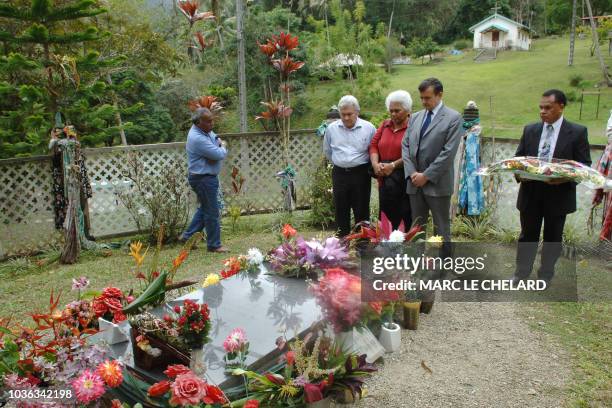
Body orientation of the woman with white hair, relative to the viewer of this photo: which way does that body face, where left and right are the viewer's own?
facing the viewer and to the left of the viewer

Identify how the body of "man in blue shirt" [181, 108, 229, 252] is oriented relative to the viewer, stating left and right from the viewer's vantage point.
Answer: facing to the right of the viewer

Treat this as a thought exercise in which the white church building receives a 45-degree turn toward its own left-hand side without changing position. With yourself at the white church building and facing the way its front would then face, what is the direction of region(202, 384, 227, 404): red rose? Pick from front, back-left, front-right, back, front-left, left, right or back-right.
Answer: front-right

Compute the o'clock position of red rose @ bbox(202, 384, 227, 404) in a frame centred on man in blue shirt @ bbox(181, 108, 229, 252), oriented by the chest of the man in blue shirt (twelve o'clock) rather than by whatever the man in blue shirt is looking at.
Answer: The red rose is roughly at 3 o'clock from the man in blue shirt.

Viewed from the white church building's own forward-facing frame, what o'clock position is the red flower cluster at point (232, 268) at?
The red flower cluster is roughly at 12 o'clock from the white church building.

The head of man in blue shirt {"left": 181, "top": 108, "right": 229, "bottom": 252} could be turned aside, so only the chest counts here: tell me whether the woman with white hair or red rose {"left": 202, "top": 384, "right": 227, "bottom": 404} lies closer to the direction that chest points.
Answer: the woman with white hair

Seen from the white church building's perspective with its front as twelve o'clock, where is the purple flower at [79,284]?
The purple flower is roughly at 12 o'clock from the white church building.

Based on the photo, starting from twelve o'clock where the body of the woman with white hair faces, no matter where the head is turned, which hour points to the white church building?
The white church building is roughly at 5 o'clock from the woman with white hair.

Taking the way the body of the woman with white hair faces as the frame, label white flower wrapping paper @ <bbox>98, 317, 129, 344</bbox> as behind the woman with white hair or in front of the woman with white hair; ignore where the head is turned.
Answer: in front

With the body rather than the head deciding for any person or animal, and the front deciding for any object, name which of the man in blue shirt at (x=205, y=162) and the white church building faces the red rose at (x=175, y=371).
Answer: the white church building

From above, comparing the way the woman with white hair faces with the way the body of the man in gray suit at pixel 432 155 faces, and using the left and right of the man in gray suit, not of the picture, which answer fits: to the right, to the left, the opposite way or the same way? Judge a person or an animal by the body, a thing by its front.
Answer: the same way

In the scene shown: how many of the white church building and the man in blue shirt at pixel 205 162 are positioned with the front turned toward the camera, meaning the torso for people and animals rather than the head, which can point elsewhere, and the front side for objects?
1

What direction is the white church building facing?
toward the camera

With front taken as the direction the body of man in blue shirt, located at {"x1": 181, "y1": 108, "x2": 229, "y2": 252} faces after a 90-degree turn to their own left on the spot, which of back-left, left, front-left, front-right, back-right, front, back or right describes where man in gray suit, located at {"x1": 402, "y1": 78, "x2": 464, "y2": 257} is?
back-right

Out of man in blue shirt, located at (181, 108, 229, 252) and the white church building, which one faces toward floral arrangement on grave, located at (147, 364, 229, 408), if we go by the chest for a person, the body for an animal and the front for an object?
the white church building

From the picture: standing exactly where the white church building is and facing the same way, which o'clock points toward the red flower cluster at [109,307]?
The red flower cluster is roughly at 12 o'clock from the white church building.

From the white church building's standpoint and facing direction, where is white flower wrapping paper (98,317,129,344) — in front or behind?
in front

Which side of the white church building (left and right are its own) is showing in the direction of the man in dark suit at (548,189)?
front

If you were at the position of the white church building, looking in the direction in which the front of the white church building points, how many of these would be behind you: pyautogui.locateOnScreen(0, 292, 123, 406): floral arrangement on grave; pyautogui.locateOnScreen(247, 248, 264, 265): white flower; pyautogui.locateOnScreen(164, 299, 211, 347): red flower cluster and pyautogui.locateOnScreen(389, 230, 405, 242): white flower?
0

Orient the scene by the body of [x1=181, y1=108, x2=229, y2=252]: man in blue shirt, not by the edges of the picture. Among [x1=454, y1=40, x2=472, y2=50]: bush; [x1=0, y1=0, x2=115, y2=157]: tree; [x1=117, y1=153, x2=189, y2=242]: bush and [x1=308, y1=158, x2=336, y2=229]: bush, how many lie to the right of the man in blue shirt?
0

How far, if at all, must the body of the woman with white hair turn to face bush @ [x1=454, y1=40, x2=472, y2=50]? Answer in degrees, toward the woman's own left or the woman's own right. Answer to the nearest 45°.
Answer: approximately 135° to the woman's own right

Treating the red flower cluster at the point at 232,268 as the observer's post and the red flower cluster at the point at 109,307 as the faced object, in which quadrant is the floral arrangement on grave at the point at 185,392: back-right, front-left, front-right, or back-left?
front-left
